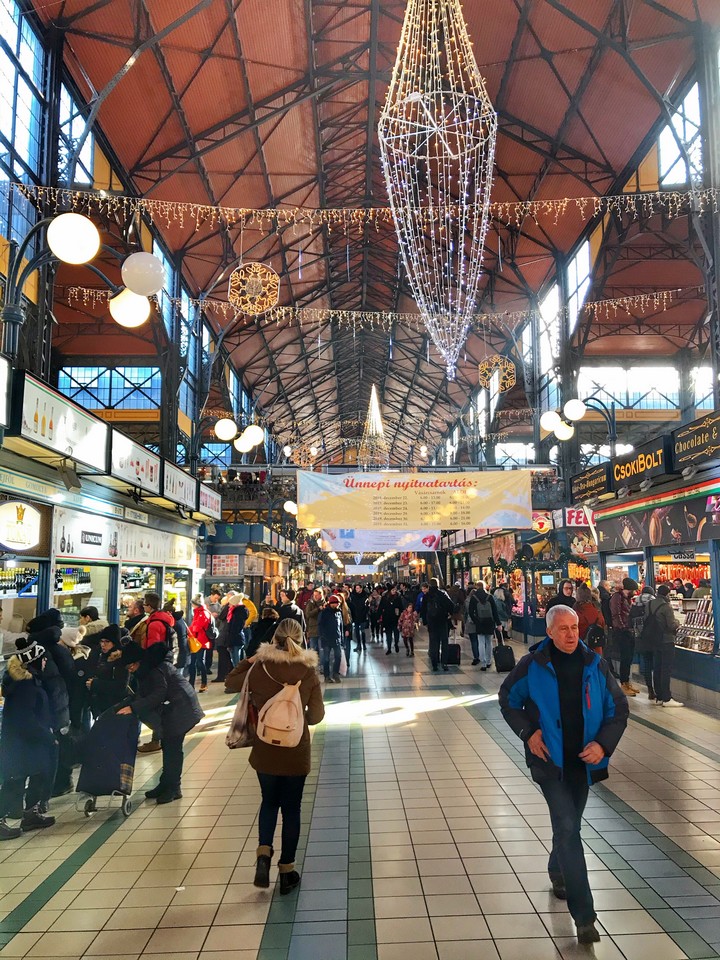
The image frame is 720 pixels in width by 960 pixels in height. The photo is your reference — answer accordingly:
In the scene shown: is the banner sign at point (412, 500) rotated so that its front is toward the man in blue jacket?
yes

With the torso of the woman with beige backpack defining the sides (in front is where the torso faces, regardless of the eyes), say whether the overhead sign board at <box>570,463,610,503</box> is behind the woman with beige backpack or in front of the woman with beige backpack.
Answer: in front

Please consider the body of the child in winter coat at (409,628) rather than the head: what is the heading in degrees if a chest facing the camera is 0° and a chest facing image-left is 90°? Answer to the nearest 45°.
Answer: approximately 0°

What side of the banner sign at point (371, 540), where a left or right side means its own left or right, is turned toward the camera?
front

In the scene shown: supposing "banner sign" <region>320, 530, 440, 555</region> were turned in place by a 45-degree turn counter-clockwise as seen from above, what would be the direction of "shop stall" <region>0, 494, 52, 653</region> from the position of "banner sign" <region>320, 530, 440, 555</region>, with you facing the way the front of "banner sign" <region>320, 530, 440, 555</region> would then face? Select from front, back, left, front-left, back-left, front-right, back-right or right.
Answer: right

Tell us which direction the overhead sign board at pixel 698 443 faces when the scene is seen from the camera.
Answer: facing the viewer and to the left of the viewer

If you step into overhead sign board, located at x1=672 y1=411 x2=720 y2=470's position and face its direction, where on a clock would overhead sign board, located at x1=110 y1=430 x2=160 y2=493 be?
overhead sign board, located at x1=110 y1=430 x2=160 y2=493 is roughly at 1 o'clock from overhead sign board, located at x1=672 y1=411 x2=720 y2=470.

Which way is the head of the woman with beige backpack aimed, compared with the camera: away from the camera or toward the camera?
away from the camera

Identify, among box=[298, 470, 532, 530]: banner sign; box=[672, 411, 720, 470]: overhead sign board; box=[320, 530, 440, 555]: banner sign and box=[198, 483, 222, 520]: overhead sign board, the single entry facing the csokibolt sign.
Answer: box=[198, 483, 222, 520]: overhead sign board

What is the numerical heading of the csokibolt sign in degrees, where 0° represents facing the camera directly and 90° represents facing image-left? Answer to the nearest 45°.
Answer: approximately 45°

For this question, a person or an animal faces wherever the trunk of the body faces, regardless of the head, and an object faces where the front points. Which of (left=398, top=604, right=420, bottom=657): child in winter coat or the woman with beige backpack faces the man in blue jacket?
the child in winter coat

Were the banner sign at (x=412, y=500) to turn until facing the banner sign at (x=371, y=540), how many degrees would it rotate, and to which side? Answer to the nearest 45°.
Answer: approximately 135° to its right

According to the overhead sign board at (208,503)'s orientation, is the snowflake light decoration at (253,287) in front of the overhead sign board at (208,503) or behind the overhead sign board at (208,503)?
in front

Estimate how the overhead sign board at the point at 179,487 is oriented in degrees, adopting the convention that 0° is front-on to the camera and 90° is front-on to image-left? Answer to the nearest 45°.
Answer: approximately 315°

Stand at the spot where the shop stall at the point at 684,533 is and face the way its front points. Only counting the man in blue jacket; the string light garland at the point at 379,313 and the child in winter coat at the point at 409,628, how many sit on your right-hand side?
2

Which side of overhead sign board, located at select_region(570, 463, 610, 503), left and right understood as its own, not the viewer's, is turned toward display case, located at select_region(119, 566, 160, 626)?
front

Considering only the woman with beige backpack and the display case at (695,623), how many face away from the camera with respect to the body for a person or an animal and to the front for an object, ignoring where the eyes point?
1

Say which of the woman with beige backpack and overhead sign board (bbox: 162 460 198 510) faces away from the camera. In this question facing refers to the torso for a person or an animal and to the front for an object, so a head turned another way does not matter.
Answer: the woman with beige backpack
